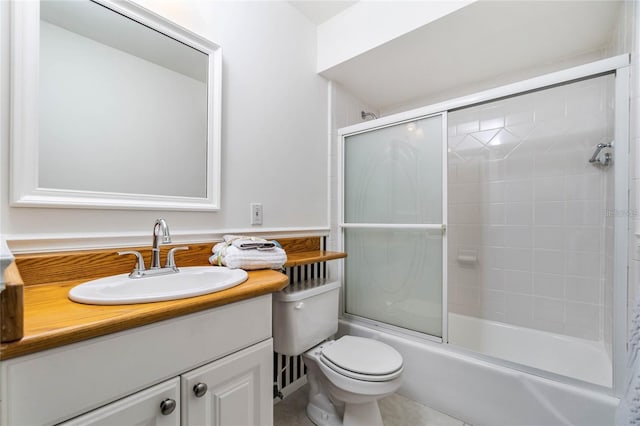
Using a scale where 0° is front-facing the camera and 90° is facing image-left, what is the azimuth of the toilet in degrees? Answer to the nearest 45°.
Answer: approximately 315°

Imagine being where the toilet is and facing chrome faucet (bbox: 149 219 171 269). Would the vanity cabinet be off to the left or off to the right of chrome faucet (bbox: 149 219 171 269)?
left

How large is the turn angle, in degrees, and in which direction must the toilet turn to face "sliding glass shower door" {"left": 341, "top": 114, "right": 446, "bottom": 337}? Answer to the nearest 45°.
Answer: approximately 90° to its left

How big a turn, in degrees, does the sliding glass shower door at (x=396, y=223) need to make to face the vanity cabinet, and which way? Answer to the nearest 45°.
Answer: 0° — it already faces it

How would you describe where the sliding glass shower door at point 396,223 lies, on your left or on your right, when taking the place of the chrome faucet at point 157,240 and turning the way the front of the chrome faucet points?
on your left

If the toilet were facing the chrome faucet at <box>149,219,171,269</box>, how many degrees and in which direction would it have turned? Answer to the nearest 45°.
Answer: approximately 90° to its right
